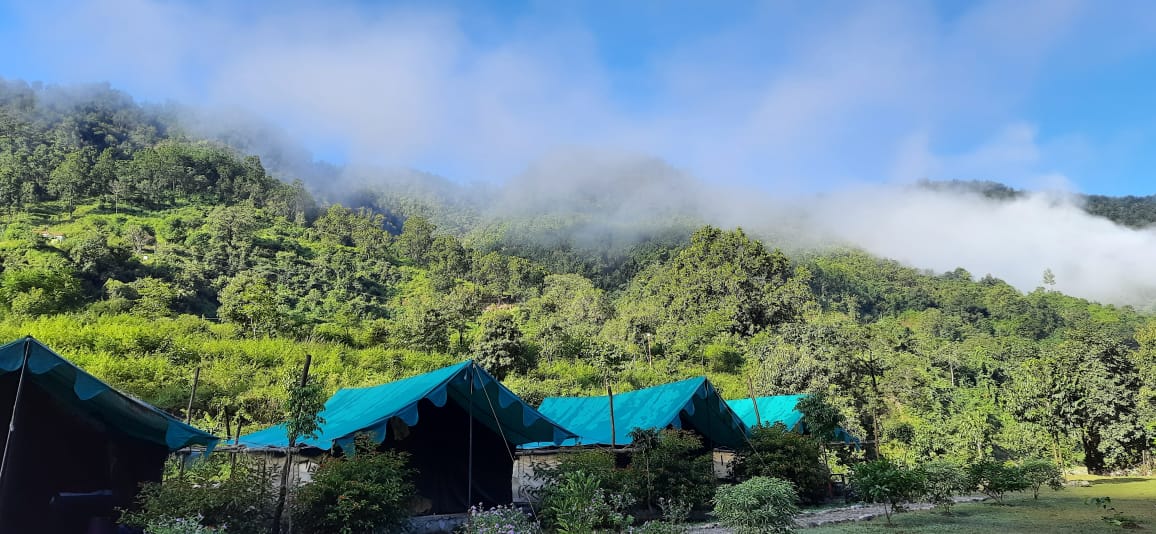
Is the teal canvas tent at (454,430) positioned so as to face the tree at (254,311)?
no

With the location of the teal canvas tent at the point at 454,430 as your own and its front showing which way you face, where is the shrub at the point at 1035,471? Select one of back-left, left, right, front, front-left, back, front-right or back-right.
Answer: front-left

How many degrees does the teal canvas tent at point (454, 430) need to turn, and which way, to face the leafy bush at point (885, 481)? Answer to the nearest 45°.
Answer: approximately 45° to its left

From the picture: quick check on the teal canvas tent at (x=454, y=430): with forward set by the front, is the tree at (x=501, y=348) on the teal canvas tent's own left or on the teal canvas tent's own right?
on the teal canvas tent's own left

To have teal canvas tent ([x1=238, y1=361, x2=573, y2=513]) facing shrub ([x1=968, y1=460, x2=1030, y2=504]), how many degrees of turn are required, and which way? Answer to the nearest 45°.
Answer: approximately 45° to its left

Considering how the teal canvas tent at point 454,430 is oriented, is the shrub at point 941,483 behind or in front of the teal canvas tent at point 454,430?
in front

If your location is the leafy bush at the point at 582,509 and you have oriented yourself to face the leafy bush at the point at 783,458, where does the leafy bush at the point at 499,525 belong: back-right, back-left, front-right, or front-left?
back-left

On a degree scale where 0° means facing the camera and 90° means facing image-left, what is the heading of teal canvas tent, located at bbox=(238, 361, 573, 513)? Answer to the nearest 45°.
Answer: approximately 315°

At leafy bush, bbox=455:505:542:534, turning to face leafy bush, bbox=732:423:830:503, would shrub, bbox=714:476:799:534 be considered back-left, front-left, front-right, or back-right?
front-right

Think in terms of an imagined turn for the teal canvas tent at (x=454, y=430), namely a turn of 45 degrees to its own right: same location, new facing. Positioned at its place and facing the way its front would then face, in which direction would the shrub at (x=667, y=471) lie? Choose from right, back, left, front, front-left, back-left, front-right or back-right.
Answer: left

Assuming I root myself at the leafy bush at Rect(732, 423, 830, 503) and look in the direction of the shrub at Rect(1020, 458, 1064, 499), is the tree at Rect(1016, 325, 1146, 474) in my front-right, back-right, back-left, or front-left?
front-left

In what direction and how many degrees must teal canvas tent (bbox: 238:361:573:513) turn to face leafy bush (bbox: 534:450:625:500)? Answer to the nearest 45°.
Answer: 0° — it already faces it

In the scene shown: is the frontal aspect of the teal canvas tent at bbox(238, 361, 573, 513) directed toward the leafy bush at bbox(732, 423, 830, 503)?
no

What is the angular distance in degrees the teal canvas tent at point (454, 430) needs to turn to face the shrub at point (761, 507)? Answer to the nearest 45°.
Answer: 0° — it already faces it

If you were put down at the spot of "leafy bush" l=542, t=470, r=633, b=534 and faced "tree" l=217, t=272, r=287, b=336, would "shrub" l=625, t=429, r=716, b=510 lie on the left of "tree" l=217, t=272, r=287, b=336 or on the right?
right

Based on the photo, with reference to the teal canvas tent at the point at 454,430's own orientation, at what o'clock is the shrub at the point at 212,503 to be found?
The shrub is roughly at 3 o'clock from the teal canvas tent.
